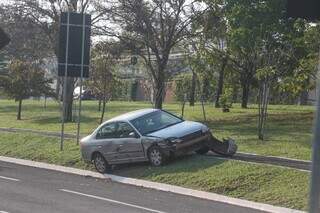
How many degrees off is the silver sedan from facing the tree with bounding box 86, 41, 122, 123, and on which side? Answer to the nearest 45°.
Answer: approximately 135° to its left

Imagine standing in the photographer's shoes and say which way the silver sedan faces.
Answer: facing the viewer and to the right of the viewer

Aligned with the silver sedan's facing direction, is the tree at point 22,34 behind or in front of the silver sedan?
behind

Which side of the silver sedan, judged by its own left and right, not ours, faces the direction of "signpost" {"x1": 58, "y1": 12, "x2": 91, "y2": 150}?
back

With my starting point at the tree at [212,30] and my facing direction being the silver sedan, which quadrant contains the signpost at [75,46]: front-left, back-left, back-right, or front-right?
front-right

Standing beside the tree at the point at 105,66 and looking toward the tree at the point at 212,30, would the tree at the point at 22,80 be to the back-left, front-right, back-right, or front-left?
back-left

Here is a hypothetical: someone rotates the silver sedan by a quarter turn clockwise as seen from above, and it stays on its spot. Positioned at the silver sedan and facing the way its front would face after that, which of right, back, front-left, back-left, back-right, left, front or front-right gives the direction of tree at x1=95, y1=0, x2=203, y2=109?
back-right

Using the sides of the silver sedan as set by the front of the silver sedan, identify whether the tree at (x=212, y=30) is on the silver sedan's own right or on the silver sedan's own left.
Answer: on the silver sedan's own left

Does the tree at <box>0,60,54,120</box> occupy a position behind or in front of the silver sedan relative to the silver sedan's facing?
behind
